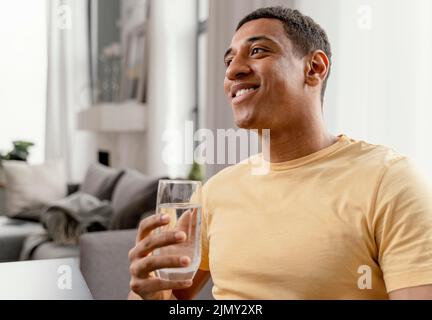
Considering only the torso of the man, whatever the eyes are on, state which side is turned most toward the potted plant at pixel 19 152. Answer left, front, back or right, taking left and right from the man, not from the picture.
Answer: right

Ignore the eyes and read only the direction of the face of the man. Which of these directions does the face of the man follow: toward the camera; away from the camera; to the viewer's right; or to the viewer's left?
to the viewer's left

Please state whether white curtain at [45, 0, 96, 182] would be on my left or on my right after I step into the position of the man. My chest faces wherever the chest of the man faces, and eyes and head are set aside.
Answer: on my right

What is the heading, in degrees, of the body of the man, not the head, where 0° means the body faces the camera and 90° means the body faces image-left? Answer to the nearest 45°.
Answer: approximately 45°

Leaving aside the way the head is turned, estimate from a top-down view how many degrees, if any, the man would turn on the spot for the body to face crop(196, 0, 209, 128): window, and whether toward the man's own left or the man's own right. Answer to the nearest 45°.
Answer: approximately 135° to the man's own right

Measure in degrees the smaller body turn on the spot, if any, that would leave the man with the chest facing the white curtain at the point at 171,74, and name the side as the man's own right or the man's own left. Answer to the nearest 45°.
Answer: approximately 135° to the man's own right

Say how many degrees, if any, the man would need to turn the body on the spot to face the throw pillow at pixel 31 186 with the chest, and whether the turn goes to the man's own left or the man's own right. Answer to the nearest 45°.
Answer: approximately 90° to the man's own right

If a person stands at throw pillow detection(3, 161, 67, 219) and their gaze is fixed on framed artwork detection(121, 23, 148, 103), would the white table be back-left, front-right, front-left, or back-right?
back-right

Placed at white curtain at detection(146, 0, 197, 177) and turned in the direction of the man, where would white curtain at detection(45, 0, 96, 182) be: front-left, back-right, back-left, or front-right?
back-right

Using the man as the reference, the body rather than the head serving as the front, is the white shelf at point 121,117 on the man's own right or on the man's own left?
on the man's own right
